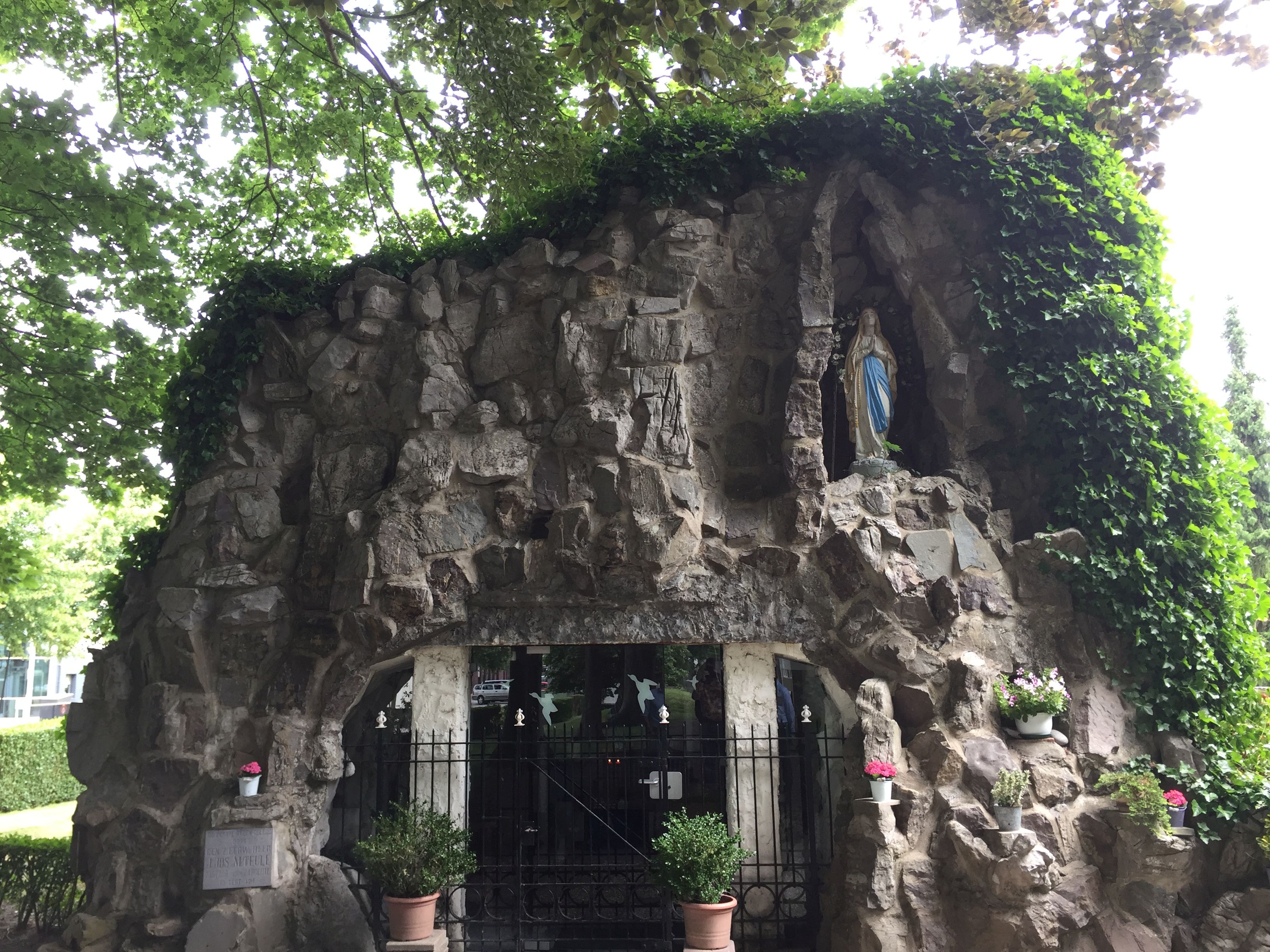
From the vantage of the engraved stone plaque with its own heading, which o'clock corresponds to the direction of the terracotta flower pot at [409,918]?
The terracotta flower pot is roughly at 10 o'clock from the engraved stone plaque.

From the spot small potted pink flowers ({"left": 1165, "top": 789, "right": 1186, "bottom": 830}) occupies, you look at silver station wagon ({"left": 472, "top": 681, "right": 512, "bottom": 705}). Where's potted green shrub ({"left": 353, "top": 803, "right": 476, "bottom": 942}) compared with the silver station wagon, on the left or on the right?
left

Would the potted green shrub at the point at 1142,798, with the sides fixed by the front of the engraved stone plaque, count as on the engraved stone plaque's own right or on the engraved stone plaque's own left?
on the engraved stone plaque's own left

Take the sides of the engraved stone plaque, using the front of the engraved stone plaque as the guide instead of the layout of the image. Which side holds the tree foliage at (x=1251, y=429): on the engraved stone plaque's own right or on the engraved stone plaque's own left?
on the engraved stone plaque's own left

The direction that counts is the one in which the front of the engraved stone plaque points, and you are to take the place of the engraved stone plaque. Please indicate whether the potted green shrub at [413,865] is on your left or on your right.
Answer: on your left

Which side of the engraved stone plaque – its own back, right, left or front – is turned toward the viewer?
front

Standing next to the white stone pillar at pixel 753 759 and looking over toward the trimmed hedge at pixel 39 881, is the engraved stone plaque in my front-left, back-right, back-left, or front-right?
front-left

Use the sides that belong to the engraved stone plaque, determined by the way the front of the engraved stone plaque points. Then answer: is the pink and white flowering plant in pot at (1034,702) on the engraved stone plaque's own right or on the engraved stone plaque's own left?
on the engraved stone plaque's own left

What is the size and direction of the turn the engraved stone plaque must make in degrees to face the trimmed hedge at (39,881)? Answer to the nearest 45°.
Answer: approximately 135° to its right

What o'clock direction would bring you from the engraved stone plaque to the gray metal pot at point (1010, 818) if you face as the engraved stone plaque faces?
The gray metal pot is roughly at 10 o'clock from the engraved stone plaque.
